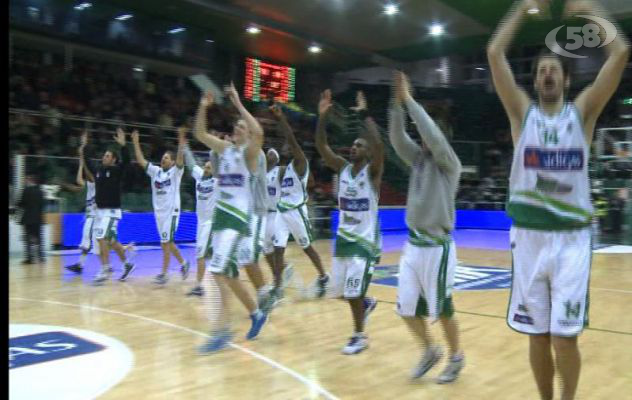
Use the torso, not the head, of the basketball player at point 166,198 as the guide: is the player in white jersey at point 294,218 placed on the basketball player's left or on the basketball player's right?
on the basketball player's left

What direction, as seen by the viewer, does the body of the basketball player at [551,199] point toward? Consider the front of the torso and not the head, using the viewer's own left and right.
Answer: facing the viewer

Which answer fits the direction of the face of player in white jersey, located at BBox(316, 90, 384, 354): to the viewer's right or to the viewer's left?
to the viewer's left

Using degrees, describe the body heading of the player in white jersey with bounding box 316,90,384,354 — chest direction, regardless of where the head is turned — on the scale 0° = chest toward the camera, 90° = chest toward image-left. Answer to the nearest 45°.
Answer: approximately 45°

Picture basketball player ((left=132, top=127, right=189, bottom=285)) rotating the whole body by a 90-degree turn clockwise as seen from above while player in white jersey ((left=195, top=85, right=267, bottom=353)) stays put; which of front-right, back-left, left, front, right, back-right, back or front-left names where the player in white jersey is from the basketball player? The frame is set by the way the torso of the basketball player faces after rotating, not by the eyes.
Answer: back-left

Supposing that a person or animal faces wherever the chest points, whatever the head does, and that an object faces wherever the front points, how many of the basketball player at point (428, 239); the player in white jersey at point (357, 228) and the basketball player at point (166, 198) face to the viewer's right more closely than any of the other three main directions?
0

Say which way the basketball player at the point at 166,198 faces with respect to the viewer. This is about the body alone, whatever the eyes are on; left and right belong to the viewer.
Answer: facing the viewer and to the left of the viewer

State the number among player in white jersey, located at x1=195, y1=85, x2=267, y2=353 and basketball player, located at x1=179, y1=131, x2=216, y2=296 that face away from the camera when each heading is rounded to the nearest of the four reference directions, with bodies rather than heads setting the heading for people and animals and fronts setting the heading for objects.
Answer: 0

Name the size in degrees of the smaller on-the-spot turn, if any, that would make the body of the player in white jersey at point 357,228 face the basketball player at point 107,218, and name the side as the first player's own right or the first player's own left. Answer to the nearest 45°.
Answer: approximately 90° to the first player's own right

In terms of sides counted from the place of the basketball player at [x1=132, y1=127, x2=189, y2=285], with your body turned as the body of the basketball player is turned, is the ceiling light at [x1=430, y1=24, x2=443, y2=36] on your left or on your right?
on your left

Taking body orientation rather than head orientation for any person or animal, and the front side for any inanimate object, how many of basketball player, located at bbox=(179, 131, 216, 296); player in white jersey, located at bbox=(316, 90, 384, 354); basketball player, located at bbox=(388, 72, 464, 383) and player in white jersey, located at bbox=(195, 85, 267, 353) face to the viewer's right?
0

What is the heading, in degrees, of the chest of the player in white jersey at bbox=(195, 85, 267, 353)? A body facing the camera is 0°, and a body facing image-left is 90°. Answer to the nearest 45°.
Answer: approximately 45°

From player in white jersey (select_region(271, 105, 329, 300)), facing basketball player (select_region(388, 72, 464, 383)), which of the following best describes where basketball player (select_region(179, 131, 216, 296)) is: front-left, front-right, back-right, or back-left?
back-right

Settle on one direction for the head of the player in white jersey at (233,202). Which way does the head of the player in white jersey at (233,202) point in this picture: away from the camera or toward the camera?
toward the camera
